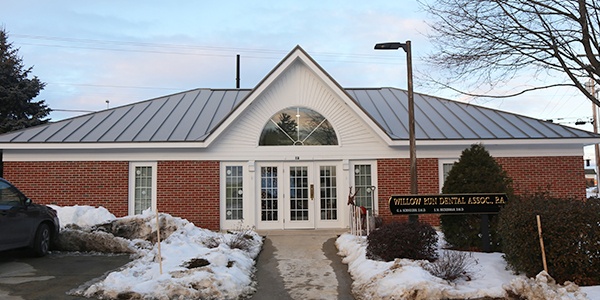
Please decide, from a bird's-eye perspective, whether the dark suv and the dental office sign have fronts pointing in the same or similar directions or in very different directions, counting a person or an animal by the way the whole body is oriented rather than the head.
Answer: very different directions

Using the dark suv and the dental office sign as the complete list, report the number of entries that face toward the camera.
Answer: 1

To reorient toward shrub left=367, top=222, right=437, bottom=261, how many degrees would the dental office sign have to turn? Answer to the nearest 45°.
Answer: approximately 45° to its right

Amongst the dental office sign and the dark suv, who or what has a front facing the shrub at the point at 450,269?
the dental office sign

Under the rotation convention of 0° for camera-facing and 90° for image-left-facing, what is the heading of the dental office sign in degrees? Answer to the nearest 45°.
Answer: approximately 0°

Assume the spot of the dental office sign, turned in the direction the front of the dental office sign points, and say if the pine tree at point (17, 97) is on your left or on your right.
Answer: on your right

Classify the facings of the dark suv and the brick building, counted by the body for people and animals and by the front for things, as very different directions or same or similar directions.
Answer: very different directions

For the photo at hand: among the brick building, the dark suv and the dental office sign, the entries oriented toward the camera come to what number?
2
